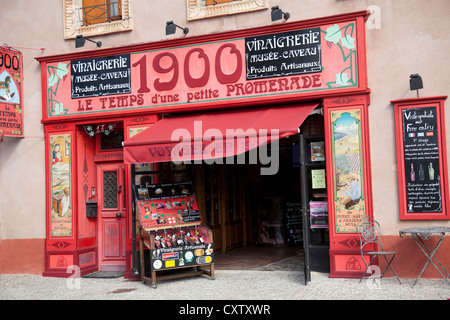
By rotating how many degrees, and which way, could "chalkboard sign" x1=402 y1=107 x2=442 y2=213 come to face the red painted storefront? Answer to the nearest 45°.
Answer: approximately 90° to its right

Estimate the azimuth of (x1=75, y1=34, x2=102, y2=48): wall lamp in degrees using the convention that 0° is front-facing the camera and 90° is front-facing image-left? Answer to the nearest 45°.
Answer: approximately 45°

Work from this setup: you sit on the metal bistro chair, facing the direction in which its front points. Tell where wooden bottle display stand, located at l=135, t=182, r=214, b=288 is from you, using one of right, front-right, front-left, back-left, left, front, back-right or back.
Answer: back-right

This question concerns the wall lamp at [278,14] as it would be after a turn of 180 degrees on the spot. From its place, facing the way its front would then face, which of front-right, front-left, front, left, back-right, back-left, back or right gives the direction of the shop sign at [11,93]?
back-left

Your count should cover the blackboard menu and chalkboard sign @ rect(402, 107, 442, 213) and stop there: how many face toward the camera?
2

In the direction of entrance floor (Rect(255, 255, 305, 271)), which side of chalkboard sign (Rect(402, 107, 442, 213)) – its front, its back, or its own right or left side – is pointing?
right

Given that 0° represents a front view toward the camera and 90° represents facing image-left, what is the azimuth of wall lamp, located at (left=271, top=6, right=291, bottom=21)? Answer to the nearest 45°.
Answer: approximately 45°

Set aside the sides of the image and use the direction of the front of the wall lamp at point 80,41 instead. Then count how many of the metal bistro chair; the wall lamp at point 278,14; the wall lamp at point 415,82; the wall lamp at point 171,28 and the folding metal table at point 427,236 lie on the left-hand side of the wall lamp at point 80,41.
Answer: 5

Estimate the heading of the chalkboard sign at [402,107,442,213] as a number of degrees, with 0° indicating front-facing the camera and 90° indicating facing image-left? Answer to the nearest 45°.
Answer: approximately 0°

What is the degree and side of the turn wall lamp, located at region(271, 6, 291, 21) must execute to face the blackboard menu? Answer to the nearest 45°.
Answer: approximately 135° to its right

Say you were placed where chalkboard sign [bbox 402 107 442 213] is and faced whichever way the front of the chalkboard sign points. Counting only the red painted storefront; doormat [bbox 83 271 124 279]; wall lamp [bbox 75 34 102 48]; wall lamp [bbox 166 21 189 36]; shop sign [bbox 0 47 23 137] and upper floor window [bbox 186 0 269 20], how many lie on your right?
6

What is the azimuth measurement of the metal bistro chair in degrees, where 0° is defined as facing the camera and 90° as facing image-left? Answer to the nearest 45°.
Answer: approximately 315°
